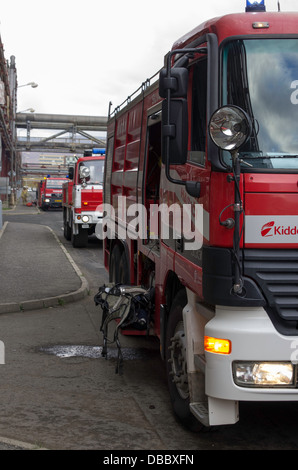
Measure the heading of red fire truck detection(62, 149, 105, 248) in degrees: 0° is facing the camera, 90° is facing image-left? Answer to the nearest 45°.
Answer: approximately 0°

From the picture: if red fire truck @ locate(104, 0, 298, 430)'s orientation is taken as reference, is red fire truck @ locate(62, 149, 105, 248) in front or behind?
behind

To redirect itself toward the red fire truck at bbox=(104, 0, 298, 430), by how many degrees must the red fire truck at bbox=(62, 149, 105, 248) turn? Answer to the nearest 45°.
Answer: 0° — it already faces it
